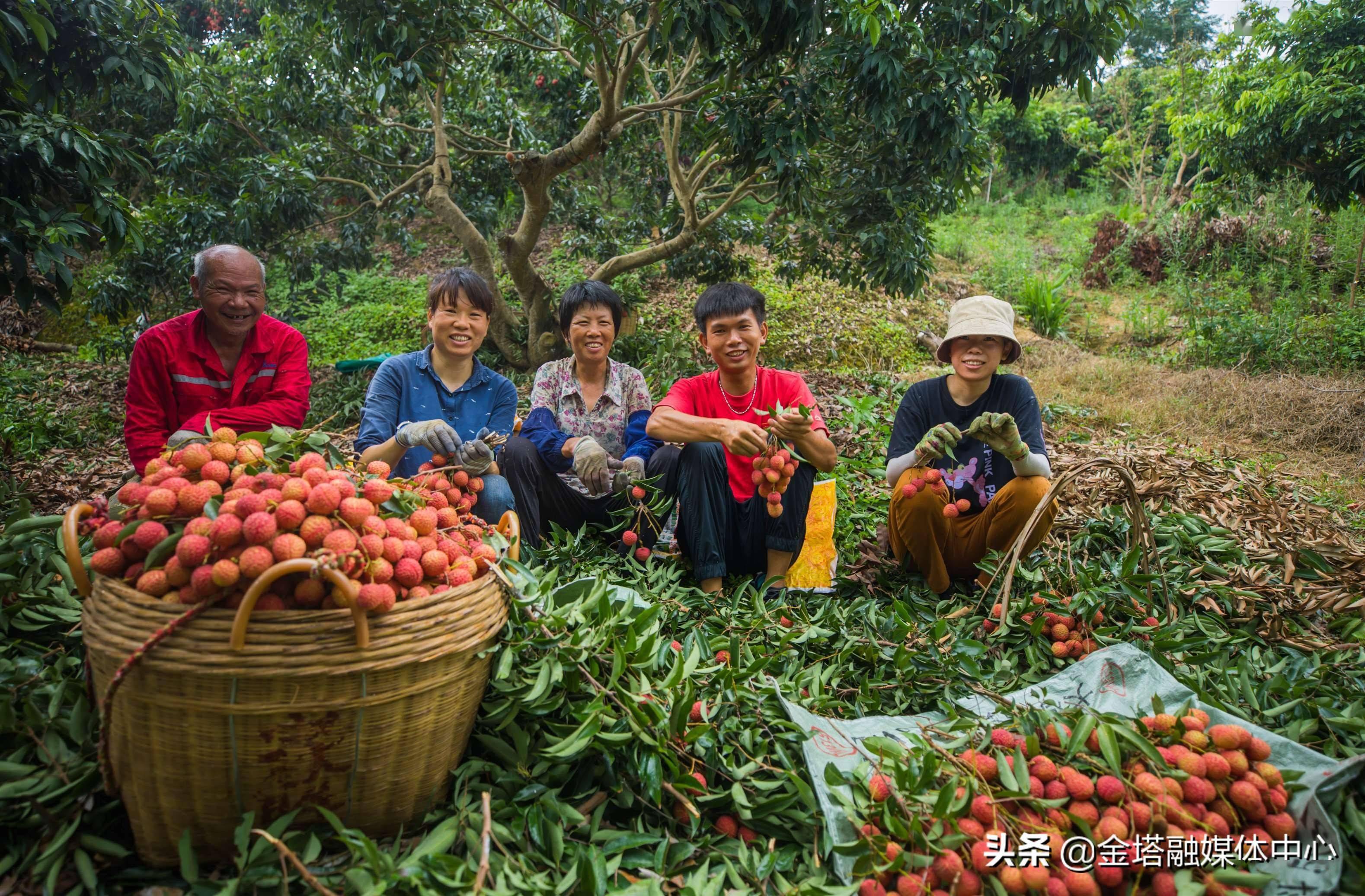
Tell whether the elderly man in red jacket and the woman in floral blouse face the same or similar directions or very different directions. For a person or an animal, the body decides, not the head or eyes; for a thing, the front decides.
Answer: same or similar directions

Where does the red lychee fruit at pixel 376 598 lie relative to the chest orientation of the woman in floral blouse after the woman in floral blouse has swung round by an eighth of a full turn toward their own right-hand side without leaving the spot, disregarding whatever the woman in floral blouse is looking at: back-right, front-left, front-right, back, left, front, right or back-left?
front-left

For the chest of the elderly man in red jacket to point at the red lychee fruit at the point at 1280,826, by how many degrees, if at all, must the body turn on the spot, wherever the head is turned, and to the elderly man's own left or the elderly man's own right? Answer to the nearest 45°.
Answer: approximately 45° to the elderly man's own left

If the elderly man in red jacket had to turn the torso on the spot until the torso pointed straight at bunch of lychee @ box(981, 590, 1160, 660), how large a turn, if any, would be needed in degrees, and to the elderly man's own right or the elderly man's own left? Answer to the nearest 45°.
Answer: approximately 45° to the elderly man's own left

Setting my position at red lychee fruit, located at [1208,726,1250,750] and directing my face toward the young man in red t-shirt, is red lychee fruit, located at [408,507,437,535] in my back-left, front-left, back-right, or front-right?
front-left

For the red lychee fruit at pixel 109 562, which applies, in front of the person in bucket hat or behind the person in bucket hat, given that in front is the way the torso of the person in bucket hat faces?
in front

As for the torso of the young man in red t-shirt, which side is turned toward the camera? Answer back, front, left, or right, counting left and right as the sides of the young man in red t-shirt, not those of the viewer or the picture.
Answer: front

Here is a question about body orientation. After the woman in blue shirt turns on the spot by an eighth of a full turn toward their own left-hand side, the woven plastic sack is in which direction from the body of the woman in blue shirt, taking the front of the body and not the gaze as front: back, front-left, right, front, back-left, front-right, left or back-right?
front

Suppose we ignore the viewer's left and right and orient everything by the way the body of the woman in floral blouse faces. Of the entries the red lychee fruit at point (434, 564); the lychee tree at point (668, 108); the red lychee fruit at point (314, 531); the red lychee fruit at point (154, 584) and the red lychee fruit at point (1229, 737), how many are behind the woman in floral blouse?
1

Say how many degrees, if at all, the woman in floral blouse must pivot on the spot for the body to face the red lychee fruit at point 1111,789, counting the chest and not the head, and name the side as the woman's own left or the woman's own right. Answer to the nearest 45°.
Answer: approximately 45° to the woman's own left

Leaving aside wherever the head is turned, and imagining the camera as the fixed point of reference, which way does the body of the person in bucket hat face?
toward the camera

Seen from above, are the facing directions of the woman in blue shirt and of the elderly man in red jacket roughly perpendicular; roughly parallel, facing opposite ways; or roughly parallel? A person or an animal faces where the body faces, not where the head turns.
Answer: roughly parallel
